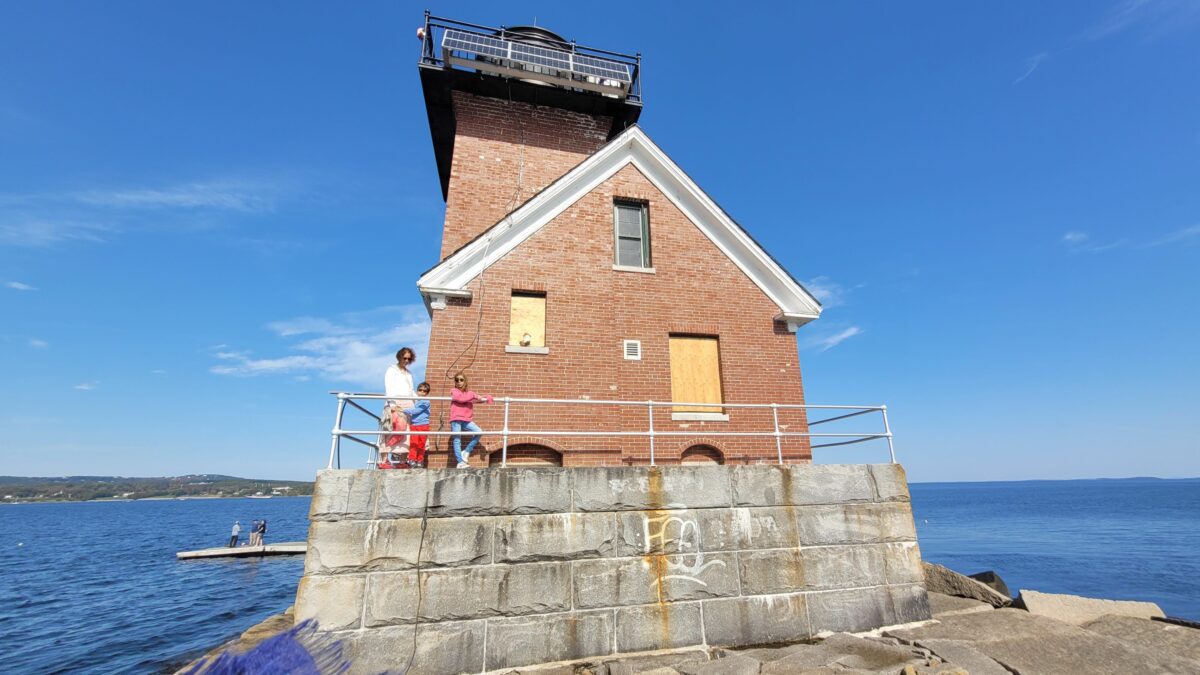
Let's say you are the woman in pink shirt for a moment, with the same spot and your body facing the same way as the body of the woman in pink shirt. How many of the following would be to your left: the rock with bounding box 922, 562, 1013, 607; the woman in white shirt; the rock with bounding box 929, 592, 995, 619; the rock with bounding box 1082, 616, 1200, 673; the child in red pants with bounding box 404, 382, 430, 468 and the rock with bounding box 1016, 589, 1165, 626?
4

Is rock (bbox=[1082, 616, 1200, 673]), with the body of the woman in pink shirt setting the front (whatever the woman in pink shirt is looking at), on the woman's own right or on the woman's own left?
on the woman's own left

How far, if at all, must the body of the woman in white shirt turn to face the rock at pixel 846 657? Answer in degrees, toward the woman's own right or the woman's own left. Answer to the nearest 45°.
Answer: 0° — they already face it

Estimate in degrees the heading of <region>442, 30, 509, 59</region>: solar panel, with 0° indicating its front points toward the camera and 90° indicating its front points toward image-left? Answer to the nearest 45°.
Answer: approximately 0°

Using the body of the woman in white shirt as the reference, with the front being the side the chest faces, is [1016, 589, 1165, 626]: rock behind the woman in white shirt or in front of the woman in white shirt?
in front

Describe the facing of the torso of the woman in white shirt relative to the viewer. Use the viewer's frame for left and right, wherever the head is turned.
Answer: facing the viewer and to the right of the viewer

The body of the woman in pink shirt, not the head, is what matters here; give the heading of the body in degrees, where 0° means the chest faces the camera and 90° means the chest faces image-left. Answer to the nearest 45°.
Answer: approximately 0°

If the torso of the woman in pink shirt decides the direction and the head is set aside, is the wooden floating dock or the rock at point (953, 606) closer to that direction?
the rock

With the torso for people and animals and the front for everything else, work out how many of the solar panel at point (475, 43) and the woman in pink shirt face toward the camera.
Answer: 2
